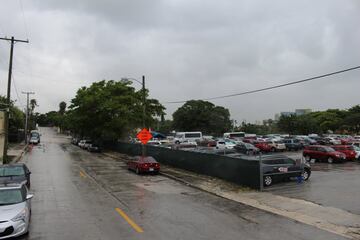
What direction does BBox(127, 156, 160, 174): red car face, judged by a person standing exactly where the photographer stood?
facing away from the viewer and to the left of the viewer

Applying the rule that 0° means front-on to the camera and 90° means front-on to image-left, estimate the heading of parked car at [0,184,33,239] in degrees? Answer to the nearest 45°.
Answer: approximately 0°

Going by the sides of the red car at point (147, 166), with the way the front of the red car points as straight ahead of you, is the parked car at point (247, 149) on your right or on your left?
on your right

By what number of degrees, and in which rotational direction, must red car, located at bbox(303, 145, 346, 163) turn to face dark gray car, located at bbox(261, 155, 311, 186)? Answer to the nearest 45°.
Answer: approximately 45° to its right

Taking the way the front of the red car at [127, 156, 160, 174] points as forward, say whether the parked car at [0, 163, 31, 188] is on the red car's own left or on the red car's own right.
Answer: on the red car's own left

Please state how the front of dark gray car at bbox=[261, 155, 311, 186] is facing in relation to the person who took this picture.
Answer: facing away from the viewer and to the right of the viewer

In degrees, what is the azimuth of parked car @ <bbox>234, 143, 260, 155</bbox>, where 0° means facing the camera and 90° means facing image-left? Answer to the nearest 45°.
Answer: approximately 315°

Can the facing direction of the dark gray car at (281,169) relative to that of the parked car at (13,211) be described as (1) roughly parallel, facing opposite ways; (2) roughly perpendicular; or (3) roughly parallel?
roughly perpendicular
